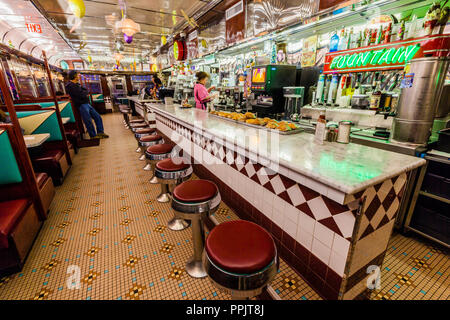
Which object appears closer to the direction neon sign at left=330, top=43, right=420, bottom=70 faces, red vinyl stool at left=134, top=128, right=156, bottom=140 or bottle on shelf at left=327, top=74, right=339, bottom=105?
the red vinyl stool

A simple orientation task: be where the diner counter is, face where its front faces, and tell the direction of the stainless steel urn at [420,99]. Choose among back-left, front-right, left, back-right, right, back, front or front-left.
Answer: back

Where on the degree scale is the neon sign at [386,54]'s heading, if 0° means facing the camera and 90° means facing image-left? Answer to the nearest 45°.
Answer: approximately 45°

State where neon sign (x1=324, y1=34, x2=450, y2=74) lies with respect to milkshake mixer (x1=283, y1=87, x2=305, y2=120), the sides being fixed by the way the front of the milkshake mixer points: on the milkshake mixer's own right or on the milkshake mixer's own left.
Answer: on the milkshake mixer's own left

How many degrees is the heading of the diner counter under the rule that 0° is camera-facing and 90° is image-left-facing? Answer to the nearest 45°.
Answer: approximately 45°

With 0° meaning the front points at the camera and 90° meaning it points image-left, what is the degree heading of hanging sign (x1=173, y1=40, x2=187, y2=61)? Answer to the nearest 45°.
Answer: approximately 45°

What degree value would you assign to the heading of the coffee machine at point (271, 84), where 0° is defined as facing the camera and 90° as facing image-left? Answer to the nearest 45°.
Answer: approximately 45°

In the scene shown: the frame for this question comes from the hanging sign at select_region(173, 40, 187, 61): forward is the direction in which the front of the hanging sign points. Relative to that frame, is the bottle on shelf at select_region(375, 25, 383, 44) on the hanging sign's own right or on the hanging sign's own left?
on the hanging sign's own left
